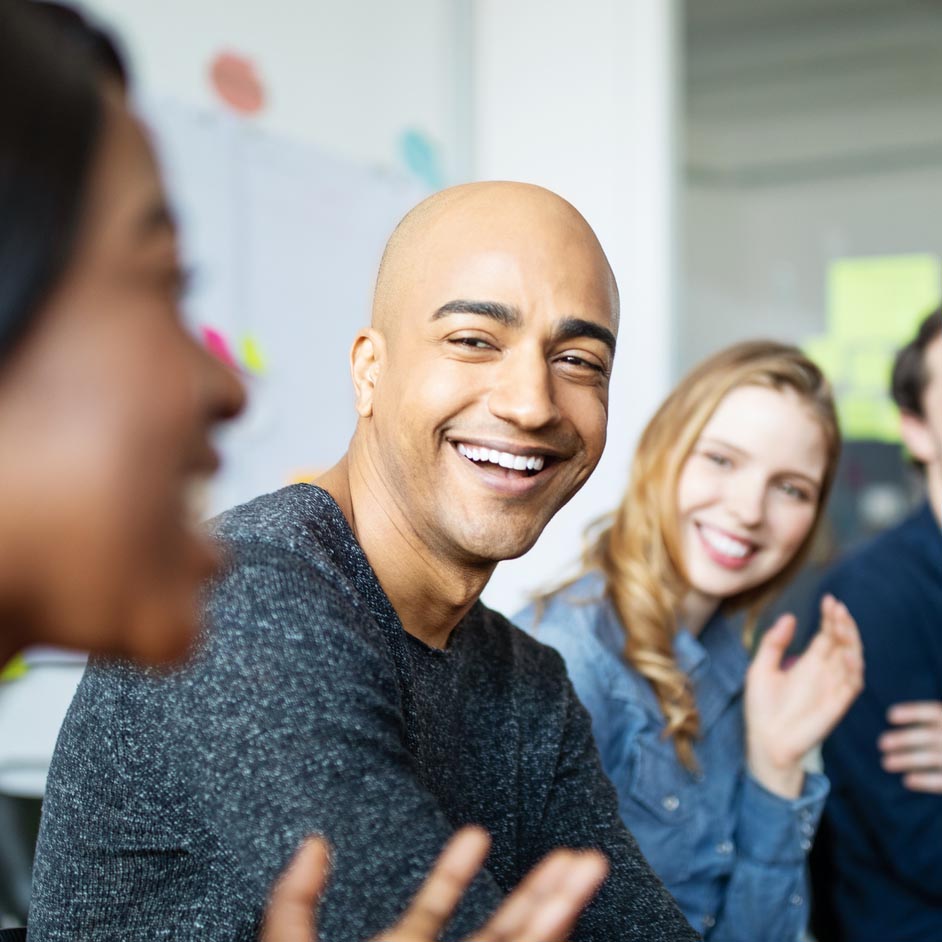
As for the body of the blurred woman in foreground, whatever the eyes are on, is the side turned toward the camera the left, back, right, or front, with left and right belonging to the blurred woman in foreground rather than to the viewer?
right

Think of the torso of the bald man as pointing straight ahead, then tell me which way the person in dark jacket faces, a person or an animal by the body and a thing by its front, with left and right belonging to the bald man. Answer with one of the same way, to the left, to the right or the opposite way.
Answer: the same way

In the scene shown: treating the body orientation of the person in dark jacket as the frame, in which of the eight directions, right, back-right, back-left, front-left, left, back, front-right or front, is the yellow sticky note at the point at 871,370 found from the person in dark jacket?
back-left

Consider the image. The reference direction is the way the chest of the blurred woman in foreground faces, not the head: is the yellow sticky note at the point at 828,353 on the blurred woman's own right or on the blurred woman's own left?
on the blurred woman's own left

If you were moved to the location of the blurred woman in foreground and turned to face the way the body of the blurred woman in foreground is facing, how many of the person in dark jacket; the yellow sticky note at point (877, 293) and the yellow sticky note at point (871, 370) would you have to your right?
0

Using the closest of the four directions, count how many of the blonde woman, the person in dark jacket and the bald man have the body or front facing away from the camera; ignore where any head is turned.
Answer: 0

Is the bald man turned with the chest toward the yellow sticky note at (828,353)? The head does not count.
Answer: no

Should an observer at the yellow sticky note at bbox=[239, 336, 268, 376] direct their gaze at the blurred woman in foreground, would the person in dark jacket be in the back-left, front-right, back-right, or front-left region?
front-left

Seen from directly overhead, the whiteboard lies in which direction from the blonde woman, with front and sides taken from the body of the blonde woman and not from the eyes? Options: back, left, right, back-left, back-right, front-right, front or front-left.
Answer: back

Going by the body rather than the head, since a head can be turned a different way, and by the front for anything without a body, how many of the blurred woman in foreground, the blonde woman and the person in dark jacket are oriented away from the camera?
0

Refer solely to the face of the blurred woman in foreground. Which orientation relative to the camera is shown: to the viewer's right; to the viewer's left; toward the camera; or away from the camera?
to the viewer's right
